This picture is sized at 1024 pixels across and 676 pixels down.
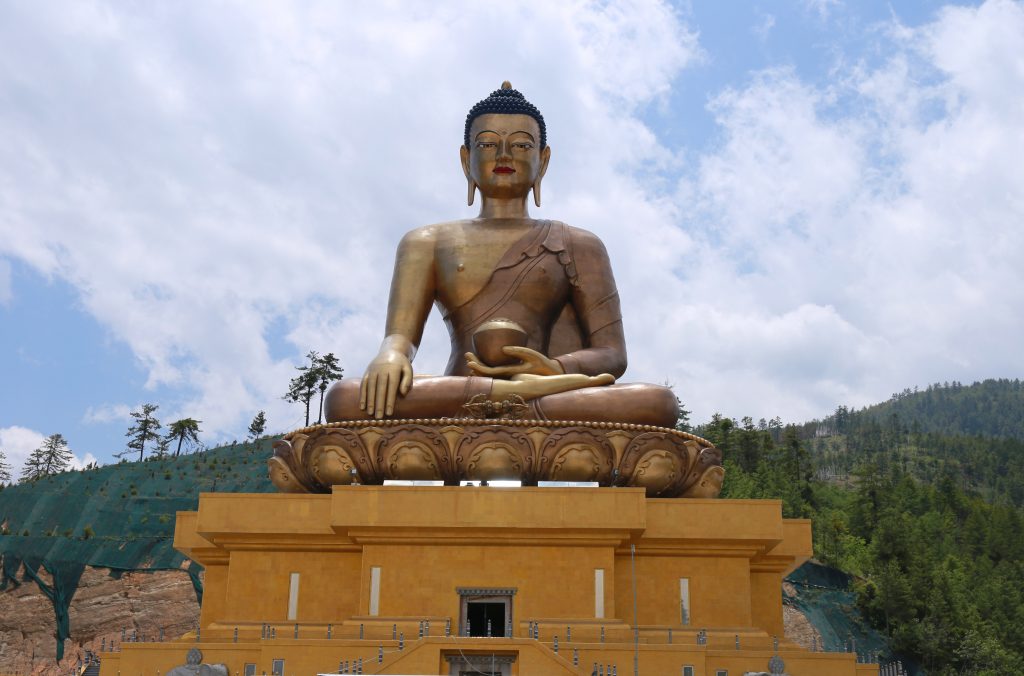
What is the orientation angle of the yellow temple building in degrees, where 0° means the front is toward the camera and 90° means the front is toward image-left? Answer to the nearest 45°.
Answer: approximately 0°

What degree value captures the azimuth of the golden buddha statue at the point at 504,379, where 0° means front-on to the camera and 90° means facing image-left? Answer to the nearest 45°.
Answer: approximately 0°
